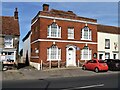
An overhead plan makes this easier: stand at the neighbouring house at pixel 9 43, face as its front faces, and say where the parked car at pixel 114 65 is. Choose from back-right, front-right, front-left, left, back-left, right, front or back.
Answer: left

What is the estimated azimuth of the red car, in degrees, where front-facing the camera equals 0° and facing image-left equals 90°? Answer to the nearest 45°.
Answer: approximately 135°

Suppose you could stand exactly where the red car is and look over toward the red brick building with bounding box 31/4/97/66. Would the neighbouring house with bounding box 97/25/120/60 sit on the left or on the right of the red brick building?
right

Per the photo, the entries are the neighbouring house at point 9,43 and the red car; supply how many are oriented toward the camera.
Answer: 1

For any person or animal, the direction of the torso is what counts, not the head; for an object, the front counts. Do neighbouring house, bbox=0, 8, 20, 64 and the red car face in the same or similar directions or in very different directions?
very different directions

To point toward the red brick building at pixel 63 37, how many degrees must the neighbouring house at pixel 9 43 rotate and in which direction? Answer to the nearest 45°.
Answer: approximately 90° to its left

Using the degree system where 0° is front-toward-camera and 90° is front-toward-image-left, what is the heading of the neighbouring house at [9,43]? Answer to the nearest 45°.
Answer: approximately 0°

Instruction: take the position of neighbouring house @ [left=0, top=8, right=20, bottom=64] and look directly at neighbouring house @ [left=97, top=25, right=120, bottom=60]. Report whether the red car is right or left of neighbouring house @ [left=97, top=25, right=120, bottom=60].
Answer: right
